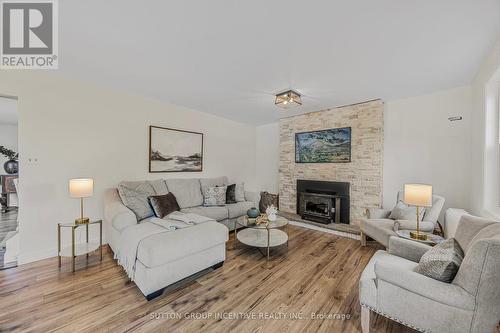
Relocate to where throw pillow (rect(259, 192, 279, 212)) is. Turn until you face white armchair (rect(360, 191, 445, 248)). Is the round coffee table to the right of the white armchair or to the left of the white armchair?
right

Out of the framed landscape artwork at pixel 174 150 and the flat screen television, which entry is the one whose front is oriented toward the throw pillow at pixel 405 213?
the framed landscape artwork

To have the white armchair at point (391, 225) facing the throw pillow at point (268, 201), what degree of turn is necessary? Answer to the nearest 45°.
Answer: approximately 45° to its right

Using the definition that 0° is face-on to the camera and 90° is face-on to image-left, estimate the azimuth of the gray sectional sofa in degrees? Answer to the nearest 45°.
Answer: approximately 315°

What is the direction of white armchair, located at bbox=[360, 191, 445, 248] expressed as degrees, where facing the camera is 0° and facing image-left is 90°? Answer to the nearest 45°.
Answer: approximately 45°

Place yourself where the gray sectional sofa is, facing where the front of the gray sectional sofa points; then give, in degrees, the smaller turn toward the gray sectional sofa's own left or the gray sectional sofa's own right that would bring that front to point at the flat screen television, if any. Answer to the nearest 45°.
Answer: approximately 45° to the gray sectional sofa's own left

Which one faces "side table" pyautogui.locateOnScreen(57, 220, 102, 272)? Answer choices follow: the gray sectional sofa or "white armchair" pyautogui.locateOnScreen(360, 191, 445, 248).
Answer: the white armchair

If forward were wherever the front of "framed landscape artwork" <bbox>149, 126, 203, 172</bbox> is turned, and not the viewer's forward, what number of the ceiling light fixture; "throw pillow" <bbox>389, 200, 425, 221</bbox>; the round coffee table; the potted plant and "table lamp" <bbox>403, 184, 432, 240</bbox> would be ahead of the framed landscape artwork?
4
